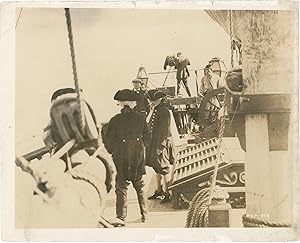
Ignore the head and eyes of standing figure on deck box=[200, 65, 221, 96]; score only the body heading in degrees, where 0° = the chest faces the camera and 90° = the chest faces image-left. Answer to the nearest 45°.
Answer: approximately 45°
